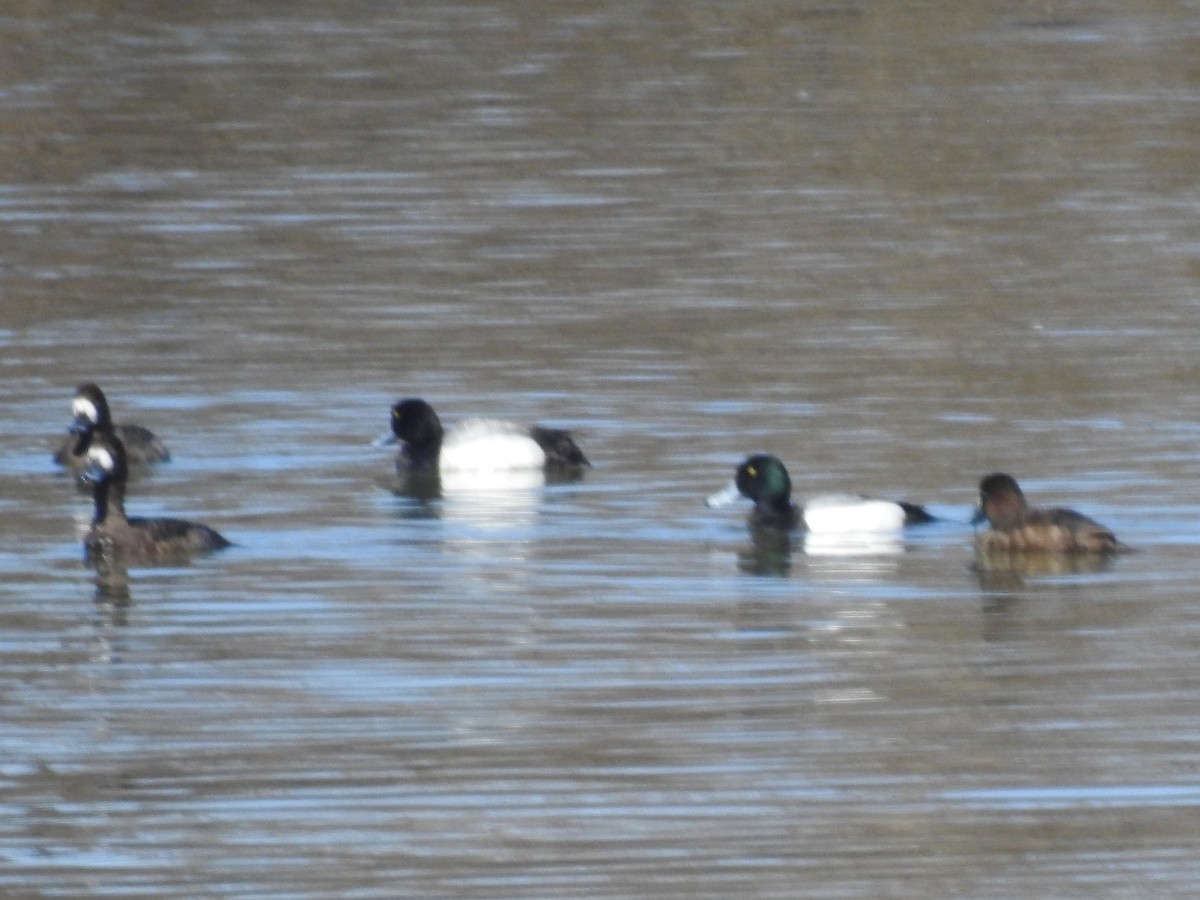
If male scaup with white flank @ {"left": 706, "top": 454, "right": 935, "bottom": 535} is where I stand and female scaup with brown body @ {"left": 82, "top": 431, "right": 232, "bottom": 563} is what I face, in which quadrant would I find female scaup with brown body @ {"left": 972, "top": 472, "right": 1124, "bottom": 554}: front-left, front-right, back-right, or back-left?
back-left

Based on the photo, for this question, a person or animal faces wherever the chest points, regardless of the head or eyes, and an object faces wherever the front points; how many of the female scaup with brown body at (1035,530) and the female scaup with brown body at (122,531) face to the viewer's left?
2

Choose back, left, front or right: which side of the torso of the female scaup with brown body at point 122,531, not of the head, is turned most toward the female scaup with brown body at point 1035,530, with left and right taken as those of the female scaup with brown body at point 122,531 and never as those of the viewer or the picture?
back

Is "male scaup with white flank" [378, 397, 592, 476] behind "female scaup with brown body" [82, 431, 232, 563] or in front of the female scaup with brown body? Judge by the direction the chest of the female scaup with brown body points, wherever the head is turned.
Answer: behind

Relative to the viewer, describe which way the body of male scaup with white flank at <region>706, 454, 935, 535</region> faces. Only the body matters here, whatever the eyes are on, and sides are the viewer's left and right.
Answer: facing to the left of the viewer

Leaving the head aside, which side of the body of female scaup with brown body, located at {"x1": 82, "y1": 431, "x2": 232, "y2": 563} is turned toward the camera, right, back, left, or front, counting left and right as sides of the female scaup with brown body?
left

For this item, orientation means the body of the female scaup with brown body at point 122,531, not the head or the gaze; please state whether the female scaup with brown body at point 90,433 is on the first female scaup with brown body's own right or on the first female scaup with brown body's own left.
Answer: on the first female scaup with brown body's own right

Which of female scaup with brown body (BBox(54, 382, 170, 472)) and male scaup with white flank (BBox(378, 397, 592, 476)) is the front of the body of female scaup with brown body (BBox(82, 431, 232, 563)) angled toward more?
the female scaup with brown body

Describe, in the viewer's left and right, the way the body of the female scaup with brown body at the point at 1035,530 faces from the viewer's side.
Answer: facing to the left of the viewer

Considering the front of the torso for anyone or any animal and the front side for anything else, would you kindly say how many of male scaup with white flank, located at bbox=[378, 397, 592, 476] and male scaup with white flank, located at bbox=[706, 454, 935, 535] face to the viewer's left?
2

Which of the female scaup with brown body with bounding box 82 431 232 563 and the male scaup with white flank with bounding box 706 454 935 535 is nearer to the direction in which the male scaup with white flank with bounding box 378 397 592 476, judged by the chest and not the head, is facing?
the female scaup with brown body

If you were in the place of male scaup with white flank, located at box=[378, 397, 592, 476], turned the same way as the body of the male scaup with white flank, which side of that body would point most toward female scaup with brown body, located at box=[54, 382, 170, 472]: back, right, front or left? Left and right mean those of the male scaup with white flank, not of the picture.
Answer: front

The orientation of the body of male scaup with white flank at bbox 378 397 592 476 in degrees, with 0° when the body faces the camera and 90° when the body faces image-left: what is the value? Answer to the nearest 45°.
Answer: approximately 90°
